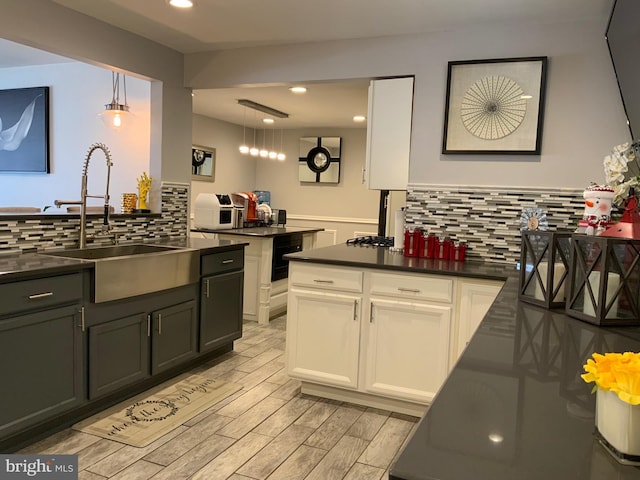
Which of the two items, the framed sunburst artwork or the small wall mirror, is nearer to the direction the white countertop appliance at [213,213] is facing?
the framed sunburst artwork

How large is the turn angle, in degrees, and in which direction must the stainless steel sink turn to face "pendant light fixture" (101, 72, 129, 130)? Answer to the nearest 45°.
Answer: approximately 135° to its left

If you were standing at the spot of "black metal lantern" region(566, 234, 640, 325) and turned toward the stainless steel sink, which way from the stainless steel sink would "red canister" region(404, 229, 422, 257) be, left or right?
right

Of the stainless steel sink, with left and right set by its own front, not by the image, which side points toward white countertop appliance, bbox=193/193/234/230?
left

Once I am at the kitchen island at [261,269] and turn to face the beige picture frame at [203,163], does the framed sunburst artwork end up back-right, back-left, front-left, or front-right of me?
back-right
